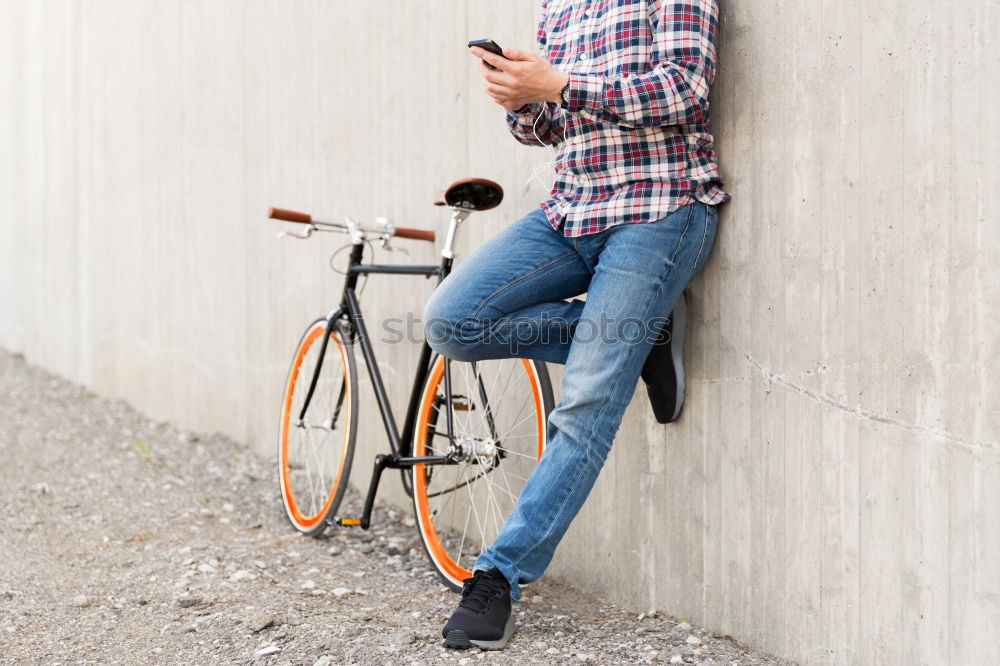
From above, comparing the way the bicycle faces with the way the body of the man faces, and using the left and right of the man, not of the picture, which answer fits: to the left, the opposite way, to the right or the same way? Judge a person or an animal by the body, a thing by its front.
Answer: to the right

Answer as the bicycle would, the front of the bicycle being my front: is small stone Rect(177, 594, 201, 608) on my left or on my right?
on my left

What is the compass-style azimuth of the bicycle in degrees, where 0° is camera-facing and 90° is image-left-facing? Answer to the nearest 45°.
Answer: approximately 135°

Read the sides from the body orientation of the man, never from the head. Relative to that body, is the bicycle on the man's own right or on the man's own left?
on the man's own right

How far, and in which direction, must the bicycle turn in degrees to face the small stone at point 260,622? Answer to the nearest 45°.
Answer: approximately 90° to its left

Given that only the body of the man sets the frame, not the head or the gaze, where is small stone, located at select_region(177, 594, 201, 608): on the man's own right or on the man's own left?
on the man's own right

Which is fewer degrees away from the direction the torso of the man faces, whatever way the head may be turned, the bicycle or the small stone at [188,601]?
the small stone

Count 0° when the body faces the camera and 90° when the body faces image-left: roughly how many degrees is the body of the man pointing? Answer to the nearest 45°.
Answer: approximately 45°

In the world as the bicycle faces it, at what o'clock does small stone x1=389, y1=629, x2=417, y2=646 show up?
The small stone is roughly at 8 o'clock from the bicycle.
